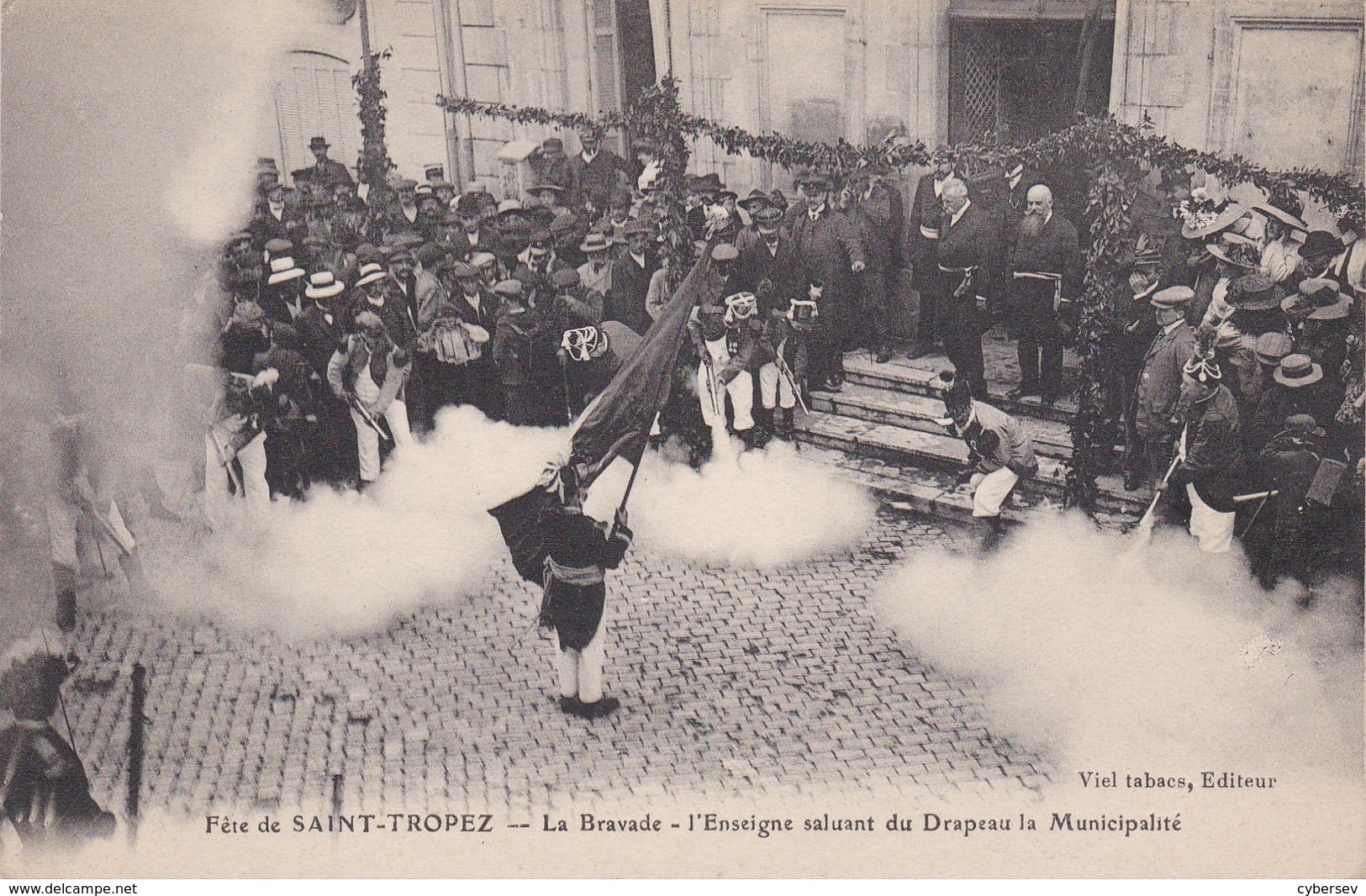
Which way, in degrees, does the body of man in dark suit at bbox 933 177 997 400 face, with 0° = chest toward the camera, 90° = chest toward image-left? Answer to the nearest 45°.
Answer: approximately 45°

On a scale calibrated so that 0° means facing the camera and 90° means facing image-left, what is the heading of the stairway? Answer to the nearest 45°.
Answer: approximately 45°

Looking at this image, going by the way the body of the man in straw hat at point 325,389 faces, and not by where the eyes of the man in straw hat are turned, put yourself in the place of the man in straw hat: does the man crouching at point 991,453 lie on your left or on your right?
on your left

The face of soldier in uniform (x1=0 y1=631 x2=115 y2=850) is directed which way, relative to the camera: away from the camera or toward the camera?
away from the camera

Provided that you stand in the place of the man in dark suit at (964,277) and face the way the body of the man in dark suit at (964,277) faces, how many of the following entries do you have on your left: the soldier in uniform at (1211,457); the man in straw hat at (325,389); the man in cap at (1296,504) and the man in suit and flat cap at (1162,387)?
3

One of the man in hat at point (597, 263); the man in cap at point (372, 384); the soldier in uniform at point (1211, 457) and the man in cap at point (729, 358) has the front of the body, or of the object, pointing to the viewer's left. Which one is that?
the soldier in uniform

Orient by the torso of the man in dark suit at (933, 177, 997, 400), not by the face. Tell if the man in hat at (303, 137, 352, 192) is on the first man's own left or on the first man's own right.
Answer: on the first man's own right

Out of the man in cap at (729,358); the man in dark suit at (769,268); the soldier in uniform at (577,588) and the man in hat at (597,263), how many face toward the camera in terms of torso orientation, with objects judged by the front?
3

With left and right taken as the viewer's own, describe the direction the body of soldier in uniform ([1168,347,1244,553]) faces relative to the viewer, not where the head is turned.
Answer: facing to the left of the viewer

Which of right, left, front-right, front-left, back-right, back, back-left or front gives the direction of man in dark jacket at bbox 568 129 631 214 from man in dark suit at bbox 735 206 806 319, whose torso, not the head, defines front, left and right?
back-right
